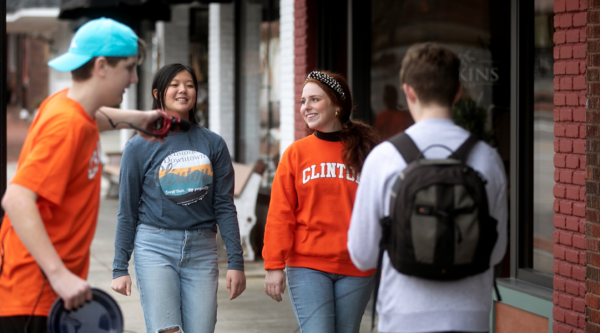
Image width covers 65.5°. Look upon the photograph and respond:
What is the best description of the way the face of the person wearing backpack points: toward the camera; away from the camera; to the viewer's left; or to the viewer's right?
away from the camera

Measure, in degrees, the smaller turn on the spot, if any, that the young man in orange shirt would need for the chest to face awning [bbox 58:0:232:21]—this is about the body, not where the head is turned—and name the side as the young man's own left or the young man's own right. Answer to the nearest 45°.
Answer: approximately 90° to the young man's own left

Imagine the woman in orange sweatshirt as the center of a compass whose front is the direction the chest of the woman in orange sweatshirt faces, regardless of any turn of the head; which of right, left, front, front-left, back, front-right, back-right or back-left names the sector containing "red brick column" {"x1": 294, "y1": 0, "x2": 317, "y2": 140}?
back

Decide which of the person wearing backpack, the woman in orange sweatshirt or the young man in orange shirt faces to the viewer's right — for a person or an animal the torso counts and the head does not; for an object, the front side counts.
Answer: the young man in orange shirt

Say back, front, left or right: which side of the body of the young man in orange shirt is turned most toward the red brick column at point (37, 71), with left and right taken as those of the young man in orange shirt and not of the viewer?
left

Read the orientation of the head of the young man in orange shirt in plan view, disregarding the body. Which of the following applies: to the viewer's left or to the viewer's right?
to the viewer's right

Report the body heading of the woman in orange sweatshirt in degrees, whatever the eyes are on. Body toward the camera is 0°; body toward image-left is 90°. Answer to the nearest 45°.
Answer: approximately 0°

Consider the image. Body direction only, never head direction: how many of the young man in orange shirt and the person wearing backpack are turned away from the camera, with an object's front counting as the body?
1

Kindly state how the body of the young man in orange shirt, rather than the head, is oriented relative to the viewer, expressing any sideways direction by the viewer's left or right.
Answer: facing to the right of the viewer

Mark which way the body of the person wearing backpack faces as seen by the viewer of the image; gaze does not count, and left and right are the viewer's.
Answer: facing away from the viewer

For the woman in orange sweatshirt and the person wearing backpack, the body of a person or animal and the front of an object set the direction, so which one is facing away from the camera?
the person wearing backpack

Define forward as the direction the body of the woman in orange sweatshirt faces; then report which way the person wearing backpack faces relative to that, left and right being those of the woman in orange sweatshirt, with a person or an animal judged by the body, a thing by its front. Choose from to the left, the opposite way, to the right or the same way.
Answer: the opposite way

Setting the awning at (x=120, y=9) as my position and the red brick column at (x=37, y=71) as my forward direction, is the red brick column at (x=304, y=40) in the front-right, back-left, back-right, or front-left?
back-right
